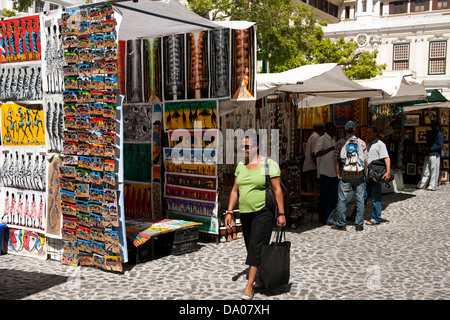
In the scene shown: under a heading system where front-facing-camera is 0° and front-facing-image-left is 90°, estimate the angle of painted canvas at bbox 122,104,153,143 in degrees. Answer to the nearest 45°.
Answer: approximately 0°

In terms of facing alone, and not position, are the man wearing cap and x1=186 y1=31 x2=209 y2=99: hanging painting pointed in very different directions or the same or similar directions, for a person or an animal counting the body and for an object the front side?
very different directions

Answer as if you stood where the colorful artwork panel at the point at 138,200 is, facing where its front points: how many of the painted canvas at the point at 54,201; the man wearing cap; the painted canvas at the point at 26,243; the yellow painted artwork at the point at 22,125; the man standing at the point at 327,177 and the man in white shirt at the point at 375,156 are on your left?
3

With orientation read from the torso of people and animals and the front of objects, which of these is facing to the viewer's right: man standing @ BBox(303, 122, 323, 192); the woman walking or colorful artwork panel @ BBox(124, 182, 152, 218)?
the man standing

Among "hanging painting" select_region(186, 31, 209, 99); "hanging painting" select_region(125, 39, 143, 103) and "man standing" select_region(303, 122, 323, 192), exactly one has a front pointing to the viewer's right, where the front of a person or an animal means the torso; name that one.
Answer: the man standing

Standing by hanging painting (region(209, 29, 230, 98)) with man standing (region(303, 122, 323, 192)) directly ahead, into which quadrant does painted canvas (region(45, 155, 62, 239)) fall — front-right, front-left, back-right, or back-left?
back-left

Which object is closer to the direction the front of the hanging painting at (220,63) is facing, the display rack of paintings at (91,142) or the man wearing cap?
the display rack of paintings

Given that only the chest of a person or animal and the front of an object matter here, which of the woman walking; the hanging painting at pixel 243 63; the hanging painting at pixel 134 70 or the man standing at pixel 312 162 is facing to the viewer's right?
the man standing

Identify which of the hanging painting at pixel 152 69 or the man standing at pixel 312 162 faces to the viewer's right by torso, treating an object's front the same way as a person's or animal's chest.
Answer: the man standing

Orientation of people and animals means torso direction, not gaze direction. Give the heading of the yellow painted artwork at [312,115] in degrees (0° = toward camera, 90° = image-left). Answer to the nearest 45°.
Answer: approximately 0°
